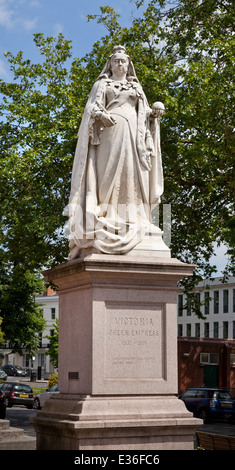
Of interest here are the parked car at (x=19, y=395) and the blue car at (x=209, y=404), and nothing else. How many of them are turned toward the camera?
0

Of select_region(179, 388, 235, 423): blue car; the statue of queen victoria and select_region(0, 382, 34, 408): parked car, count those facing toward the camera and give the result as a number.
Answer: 1

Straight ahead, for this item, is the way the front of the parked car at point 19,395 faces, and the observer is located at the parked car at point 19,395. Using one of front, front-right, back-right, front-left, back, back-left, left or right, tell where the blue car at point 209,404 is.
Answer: back

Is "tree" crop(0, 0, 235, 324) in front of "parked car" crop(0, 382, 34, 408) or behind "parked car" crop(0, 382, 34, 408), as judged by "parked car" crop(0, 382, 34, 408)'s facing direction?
behind

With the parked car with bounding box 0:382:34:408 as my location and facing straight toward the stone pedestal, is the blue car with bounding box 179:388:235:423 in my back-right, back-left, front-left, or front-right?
front-left

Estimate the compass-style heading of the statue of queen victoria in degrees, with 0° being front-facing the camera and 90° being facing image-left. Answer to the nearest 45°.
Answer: approximately 0°

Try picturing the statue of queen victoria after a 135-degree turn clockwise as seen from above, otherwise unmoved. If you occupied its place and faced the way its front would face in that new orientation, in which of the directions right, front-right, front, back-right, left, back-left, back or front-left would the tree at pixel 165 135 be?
front-right

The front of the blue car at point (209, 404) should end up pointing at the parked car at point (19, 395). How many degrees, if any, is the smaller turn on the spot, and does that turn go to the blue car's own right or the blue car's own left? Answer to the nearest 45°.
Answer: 0° — it already faces it

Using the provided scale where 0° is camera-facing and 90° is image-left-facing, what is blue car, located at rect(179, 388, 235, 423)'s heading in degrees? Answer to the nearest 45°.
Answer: approximately 135°
